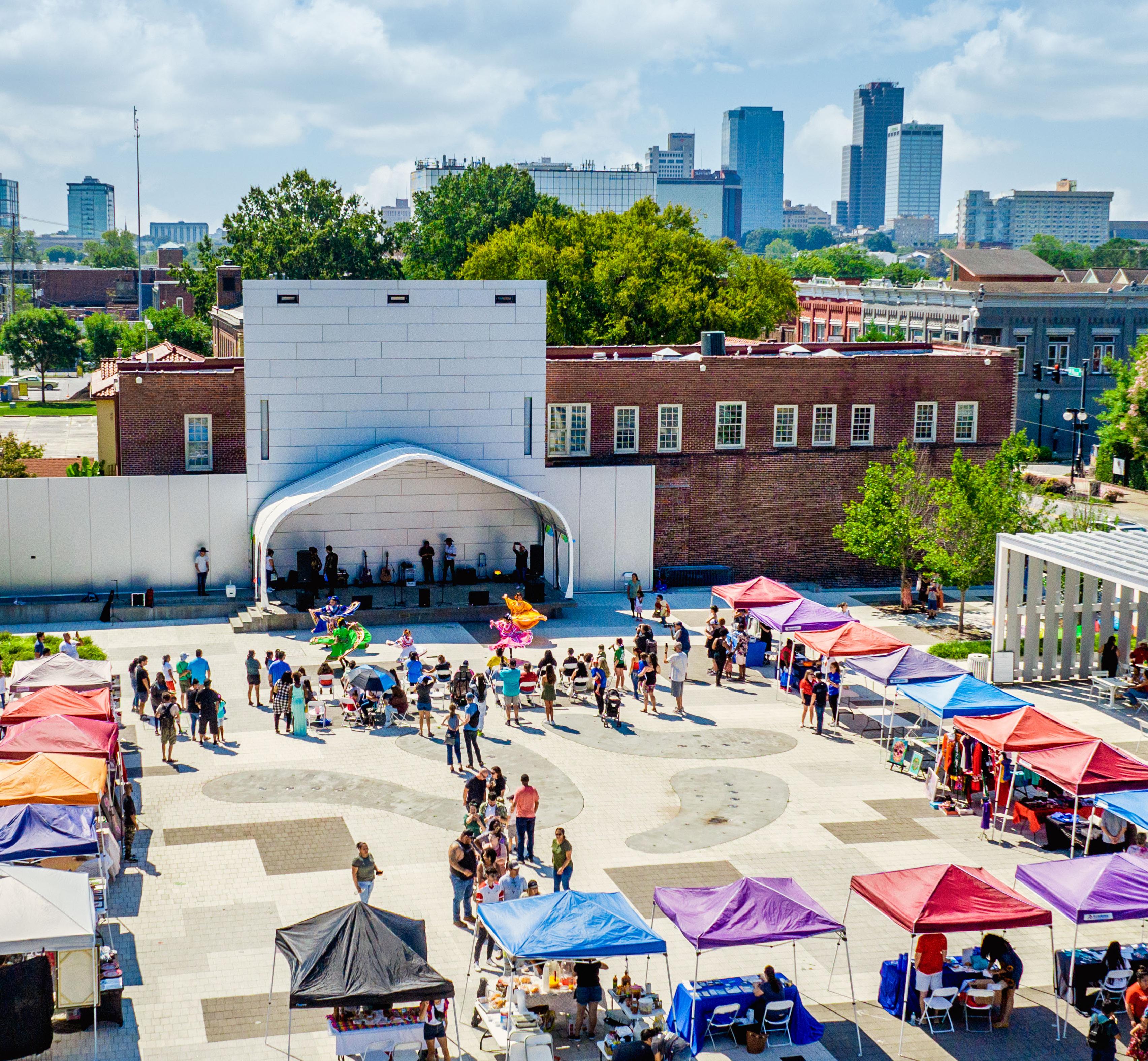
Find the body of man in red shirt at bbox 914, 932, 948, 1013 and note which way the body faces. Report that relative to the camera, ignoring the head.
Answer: away from the camera

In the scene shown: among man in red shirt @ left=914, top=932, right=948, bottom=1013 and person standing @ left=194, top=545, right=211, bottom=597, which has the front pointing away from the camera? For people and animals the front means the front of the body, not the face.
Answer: the man in red shirt

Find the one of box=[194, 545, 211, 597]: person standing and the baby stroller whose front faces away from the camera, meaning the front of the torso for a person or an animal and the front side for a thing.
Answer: the baby stroller

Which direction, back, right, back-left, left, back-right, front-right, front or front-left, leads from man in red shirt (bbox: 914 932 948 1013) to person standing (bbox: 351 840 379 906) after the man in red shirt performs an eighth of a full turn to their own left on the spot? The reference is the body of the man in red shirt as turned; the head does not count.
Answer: front-left

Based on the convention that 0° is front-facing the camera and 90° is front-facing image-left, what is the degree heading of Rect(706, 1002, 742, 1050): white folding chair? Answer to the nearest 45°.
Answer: approximately 135°

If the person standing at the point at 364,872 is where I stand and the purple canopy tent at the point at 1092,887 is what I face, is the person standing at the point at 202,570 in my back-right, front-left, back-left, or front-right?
back-left

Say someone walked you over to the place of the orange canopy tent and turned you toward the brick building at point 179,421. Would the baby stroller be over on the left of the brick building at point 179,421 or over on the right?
right
